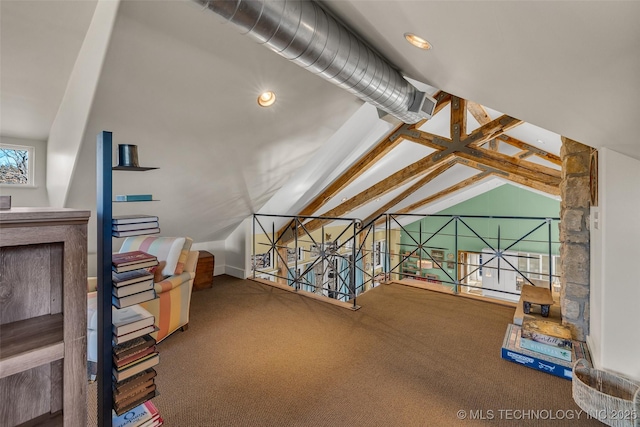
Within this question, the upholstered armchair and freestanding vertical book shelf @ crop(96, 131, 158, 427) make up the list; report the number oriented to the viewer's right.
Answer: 1

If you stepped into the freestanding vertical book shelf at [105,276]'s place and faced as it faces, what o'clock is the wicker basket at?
The wicker basket is roughly at 1 o'clock from the freestanding vertical book shelf.

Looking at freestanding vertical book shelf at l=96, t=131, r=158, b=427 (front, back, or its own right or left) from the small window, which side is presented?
left

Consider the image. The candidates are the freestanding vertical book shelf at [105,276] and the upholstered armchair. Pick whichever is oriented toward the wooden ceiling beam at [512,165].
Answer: the freestanding vertical book shelf

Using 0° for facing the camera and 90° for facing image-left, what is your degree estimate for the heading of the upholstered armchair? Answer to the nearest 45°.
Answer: approximately 45°

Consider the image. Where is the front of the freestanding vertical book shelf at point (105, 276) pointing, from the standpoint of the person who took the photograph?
facing to the right of the viewer

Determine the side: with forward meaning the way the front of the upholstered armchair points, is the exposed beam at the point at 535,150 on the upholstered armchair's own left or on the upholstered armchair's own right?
on the upholstered armchair's own left
